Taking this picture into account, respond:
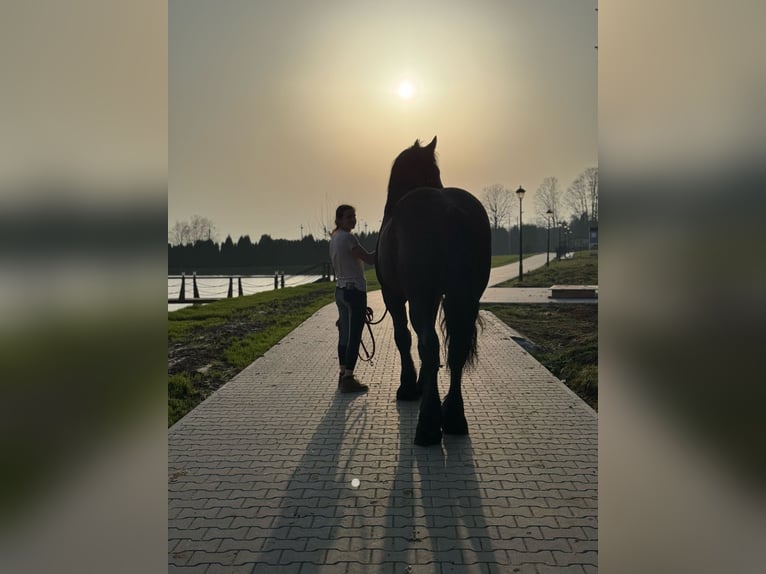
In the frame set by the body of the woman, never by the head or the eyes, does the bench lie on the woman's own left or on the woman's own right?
on the woman's own left

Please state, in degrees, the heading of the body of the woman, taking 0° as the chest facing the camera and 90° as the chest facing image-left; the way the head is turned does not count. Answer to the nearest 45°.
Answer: approximately 270°
